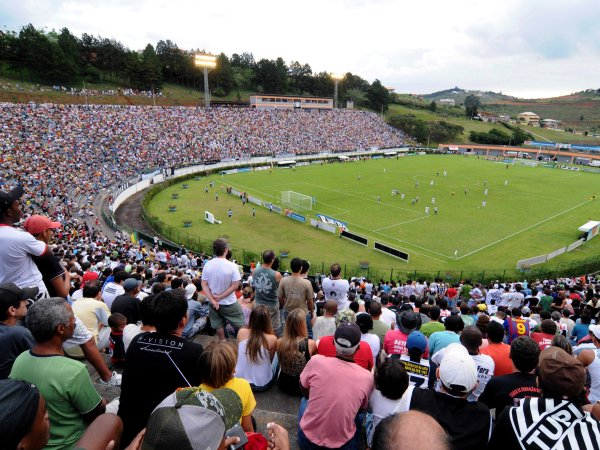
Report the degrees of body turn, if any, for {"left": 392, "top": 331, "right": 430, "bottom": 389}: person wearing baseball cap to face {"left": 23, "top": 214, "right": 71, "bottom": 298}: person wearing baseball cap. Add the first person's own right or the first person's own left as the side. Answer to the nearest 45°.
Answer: approximately 90° to the first person's own left

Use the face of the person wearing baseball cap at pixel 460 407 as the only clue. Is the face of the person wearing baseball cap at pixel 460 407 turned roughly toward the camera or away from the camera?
away from the camera

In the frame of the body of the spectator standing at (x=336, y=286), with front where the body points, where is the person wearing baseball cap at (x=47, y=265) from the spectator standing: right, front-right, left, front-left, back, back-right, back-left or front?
back-left

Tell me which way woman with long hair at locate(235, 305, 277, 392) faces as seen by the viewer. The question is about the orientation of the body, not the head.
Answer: away from the camera

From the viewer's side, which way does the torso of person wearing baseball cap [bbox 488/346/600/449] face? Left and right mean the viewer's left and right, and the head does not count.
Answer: facing away from the viewer

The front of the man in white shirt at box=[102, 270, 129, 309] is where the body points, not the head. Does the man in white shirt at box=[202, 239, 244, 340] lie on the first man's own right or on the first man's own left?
on the first man's own right

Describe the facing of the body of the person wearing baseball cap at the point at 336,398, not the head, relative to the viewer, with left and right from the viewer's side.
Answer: facing away from the viewer

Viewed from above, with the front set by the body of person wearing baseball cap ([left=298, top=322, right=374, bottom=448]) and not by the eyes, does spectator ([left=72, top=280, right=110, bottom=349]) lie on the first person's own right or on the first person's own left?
on the first person's own left

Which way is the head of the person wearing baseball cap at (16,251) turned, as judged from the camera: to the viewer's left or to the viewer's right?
to the viewer's right

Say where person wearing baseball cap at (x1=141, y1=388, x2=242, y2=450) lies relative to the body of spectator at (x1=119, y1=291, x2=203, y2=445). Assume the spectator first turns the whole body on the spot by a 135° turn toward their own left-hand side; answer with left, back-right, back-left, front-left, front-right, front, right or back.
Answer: left

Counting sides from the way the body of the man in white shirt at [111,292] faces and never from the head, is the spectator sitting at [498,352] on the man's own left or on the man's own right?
on the man's own right

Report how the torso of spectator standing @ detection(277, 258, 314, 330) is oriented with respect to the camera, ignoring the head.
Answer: away from the camera

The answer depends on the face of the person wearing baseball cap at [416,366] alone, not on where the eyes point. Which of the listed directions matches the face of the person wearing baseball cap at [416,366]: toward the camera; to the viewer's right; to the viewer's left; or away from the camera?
away from the camera
